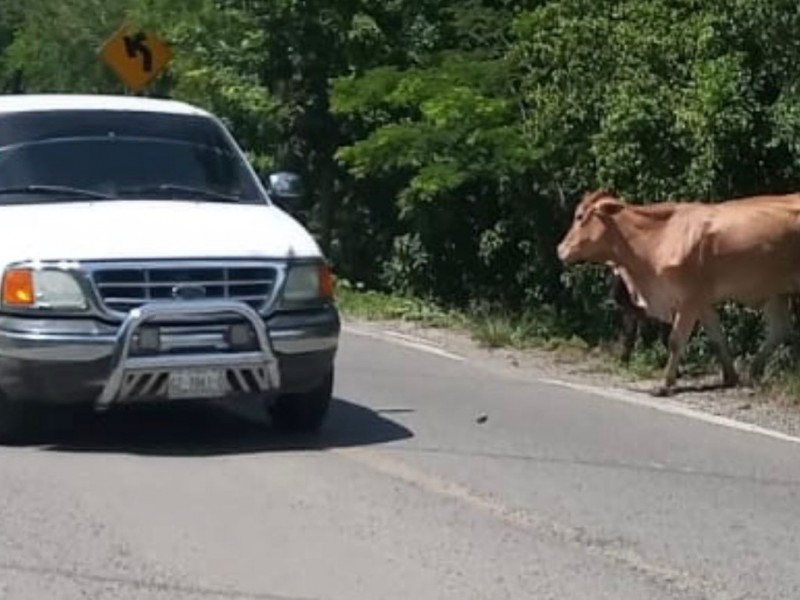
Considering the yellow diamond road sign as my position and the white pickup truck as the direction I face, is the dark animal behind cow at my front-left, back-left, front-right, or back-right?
front-left

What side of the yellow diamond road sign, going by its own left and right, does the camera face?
front

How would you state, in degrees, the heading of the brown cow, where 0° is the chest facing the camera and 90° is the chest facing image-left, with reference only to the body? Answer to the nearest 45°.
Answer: approximately 90°

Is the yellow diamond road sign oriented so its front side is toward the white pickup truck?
yes

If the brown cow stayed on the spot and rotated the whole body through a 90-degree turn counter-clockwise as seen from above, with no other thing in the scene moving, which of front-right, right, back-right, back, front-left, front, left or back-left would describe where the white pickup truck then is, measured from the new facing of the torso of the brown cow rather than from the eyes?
front-right

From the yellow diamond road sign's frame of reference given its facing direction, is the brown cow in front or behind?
in front

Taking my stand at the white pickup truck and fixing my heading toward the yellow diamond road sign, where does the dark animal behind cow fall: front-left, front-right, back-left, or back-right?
front-right

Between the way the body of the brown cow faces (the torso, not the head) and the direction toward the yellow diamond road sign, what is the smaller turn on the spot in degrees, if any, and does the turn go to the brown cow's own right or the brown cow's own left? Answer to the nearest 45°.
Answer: approximately 45° to the brown cow's own right
